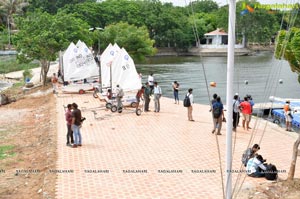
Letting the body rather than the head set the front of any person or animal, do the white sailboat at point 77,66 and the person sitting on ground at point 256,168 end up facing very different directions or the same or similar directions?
very different directions
